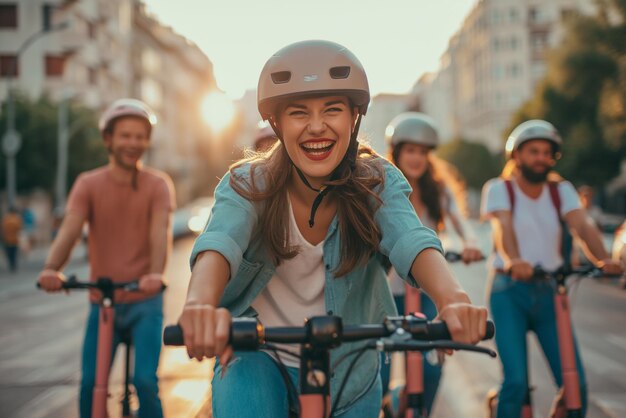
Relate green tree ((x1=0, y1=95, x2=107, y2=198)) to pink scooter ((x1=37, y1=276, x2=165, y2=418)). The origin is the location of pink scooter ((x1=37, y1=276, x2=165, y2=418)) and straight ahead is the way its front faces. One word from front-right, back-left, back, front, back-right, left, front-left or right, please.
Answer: back

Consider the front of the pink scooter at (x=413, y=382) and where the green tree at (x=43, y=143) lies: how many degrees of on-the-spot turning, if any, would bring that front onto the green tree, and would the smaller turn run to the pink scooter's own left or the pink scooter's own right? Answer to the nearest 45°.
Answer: approximately 135° to the pink scooter's own right

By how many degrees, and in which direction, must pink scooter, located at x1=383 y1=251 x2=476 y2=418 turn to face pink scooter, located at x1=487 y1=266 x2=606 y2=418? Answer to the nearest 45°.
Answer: approximately 90° to its left

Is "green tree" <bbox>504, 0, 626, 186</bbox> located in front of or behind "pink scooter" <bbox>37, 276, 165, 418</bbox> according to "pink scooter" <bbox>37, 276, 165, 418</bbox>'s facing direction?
behind

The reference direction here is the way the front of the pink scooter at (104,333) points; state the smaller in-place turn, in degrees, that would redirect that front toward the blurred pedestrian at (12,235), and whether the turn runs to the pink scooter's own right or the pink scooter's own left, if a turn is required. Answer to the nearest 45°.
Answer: approximately 180°

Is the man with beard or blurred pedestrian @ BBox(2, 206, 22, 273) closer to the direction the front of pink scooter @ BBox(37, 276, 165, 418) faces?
the man with beard

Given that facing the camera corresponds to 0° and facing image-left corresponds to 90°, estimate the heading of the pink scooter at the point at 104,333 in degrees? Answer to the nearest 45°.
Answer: approximately 0°

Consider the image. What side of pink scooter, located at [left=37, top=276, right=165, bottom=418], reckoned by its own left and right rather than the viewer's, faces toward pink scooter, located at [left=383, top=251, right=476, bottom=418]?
left

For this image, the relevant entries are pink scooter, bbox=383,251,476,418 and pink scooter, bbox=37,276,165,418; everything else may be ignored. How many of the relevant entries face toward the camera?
2

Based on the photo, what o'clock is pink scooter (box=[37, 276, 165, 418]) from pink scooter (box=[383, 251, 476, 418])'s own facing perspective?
pink scooter (box=[37, 276, 165, 418]) is roughly at 2 o'clock from pink scooter (box=[383, 251, 476, 418]).

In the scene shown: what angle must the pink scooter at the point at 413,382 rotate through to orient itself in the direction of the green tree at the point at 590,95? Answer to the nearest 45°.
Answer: approximately 180°
